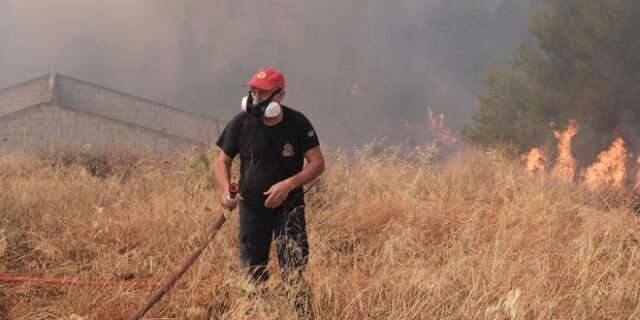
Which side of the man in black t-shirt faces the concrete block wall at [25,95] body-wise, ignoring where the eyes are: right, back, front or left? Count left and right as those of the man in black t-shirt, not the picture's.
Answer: right

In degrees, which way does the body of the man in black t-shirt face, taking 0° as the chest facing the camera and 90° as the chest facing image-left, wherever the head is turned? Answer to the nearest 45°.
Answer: approximately 45°

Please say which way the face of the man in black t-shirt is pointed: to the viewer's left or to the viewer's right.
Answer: to the viewer's left

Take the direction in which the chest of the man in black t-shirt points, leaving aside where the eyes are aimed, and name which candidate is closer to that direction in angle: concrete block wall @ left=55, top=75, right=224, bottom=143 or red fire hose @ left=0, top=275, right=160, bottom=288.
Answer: the red fire hose

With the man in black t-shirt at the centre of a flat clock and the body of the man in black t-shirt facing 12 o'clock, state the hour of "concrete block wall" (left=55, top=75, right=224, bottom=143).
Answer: The concrete block wall is roughly at 4 o'clock from the man in black t-shirt.

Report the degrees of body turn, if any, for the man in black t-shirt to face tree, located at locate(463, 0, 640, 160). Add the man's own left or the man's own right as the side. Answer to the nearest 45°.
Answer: approximately 180°

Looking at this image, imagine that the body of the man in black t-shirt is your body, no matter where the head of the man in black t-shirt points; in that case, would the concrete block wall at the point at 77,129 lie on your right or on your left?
on your right
